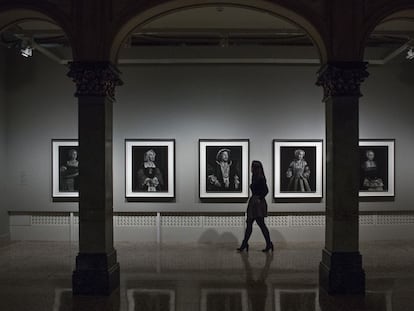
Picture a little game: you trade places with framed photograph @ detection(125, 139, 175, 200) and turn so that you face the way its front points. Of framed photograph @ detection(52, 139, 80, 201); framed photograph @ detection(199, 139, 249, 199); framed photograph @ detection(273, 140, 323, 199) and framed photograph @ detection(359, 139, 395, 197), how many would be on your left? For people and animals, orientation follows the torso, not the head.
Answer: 3

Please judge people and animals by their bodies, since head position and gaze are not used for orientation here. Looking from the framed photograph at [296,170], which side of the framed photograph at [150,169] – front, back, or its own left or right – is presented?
left

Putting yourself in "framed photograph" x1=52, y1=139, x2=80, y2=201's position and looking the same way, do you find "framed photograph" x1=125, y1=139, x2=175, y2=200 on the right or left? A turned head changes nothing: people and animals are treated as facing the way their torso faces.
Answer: on its left

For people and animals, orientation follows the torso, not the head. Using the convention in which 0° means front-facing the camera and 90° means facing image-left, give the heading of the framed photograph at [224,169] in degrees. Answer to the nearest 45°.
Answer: approximately 0°

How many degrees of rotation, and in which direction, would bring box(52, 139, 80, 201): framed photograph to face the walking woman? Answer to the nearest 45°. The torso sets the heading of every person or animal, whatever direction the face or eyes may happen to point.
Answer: approximately 45° to its left

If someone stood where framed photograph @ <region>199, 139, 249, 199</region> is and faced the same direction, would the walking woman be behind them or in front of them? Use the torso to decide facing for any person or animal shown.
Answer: in front

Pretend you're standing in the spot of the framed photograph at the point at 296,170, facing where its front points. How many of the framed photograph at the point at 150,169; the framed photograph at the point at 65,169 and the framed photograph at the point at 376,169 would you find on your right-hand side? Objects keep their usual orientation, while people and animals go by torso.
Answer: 2

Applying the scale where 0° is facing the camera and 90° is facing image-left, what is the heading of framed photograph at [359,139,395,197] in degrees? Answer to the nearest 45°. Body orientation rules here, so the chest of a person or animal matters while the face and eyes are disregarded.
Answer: approximately 0°

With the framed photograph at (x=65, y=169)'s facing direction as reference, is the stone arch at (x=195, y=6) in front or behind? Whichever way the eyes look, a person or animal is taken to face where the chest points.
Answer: in front
